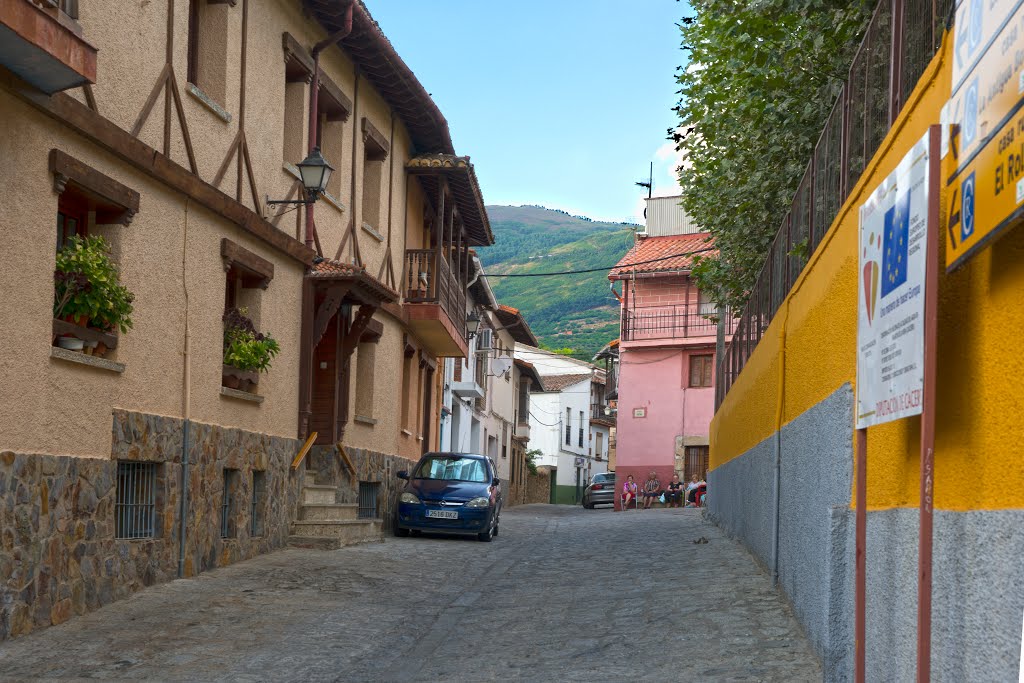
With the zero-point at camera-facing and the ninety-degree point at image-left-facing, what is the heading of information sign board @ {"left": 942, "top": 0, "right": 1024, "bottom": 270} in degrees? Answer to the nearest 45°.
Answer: approximately 45°

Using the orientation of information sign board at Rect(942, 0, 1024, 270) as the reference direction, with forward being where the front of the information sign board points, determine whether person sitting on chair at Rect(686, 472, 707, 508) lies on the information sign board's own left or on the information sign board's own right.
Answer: on the information sign board's own right

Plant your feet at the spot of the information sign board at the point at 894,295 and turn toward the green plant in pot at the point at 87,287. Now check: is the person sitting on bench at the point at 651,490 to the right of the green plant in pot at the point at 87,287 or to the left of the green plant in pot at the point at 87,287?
right

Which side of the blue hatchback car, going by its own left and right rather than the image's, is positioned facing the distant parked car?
back

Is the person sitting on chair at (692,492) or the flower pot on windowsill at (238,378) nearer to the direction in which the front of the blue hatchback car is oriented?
the flower pot on windowsill
